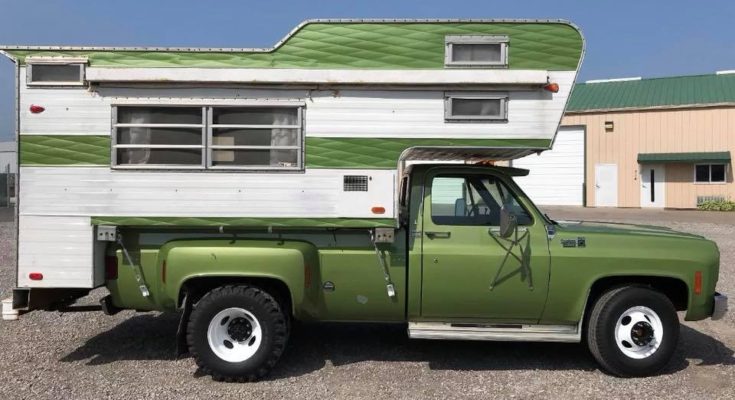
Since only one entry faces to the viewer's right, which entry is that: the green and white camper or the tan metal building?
the green and white camper

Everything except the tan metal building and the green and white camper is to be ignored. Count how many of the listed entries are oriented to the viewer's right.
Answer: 1

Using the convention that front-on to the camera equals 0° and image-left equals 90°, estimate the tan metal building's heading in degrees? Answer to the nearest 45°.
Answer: approximately 0°

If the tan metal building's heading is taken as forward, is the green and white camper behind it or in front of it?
in front

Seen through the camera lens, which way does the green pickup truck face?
facing to the right of the viewer

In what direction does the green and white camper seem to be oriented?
to the viewer's right

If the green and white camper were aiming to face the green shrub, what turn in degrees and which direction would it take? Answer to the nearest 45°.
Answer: approximately 45° to its left

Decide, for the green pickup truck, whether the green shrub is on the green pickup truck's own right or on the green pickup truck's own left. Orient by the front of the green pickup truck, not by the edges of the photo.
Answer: on the green pickup truck's own left

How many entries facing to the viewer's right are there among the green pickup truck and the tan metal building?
1

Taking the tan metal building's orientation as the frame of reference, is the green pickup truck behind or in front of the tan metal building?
in front

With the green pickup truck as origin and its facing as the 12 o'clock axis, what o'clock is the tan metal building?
The tan metal building is roughly at 10 o'clock from the green pickup truck.
